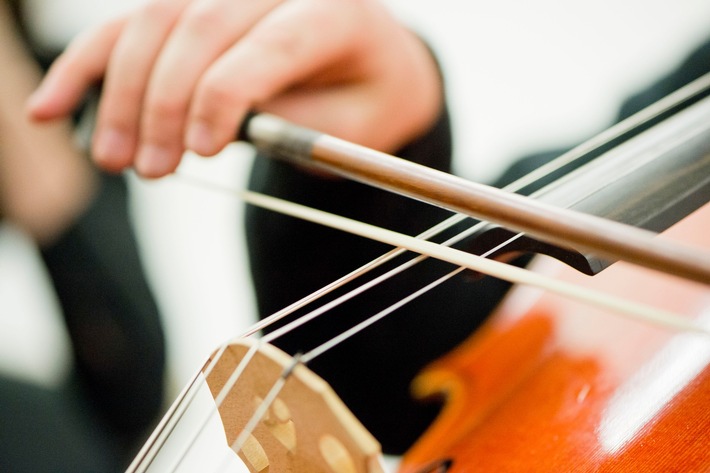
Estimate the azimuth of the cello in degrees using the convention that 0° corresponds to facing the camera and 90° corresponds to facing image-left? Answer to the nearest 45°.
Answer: approximately 45°
